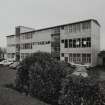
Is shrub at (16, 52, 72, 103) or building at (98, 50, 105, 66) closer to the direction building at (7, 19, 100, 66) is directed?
the shrub

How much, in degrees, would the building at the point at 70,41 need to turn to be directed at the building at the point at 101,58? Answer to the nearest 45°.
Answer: approximately 135° to its left

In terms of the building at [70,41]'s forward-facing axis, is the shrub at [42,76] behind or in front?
in front

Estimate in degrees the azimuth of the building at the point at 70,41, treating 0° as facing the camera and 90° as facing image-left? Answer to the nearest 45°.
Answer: approximately 45°

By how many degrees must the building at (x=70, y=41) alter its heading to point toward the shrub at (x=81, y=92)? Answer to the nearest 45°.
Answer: approximately 45° to its left
